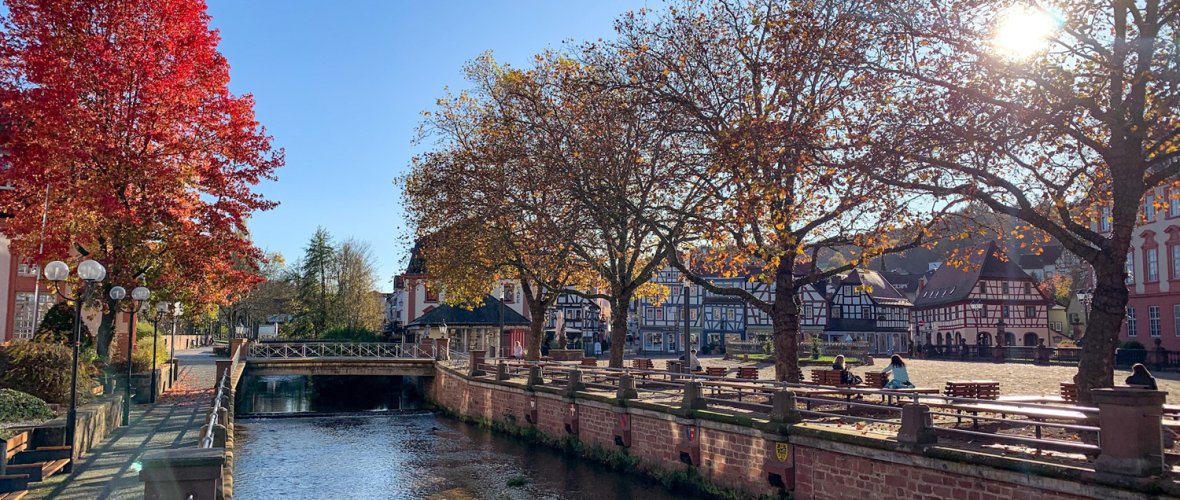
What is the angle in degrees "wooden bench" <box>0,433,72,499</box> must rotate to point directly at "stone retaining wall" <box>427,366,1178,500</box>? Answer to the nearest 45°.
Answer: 0° — it already faces it

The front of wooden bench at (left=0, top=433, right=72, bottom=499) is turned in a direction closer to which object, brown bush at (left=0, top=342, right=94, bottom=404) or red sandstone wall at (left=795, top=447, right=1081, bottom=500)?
the red sandstone wall

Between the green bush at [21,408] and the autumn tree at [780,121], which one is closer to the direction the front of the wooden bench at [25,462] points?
the autumn tree

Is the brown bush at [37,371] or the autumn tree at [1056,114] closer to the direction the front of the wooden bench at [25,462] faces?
the autumn tree

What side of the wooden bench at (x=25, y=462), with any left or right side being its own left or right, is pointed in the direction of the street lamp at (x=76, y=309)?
left

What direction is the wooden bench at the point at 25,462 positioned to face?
to the viewer's right

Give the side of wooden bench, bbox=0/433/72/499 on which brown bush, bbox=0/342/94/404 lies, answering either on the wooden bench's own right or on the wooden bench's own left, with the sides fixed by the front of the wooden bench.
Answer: on the wooden bench's own left

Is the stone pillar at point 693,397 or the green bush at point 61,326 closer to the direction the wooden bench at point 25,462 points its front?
the stone pillar

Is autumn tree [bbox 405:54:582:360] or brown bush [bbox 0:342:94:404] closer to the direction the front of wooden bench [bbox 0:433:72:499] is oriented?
the autumn tree

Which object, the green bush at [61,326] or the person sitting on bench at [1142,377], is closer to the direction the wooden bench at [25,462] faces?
the person sitting on bench

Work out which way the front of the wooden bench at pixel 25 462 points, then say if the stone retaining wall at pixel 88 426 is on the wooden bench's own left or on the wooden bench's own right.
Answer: on the wooden bench's own left

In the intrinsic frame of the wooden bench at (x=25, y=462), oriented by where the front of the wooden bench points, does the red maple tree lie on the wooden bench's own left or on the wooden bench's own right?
on the wooden bench's own left
